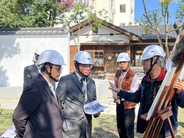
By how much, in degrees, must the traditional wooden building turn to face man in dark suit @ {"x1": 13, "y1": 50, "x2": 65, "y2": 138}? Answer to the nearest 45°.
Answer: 0° — it already faces them

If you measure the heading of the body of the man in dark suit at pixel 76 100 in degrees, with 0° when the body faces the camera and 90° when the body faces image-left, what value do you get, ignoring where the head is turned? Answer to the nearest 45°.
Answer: approximately 315°

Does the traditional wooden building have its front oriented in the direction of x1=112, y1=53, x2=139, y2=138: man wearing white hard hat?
yes

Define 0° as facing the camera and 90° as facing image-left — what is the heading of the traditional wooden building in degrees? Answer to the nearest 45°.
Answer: approximately 0°

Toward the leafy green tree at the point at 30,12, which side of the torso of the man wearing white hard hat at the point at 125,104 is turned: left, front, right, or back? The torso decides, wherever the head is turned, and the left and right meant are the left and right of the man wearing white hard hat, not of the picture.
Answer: right

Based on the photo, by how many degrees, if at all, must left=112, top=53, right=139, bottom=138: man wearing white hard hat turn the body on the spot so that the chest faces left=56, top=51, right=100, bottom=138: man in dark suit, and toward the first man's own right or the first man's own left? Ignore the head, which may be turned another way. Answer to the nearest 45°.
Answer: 0° — they already face them

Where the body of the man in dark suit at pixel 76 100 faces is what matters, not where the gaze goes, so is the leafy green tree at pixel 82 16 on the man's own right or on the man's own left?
on the man's own left
